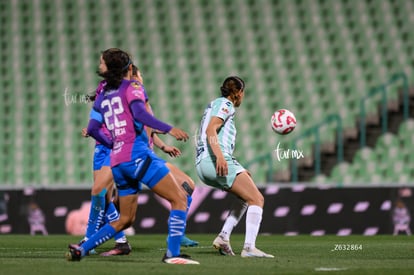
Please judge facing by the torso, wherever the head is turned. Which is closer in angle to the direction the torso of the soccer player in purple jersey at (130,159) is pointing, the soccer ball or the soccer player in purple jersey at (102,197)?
the soccer ball

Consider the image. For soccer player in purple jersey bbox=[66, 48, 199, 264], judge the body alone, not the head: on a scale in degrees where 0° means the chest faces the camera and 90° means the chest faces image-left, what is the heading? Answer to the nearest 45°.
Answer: approximately 225°

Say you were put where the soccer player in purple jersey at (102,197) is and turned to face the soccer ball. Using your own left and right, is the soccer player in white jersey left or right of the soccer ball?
right
